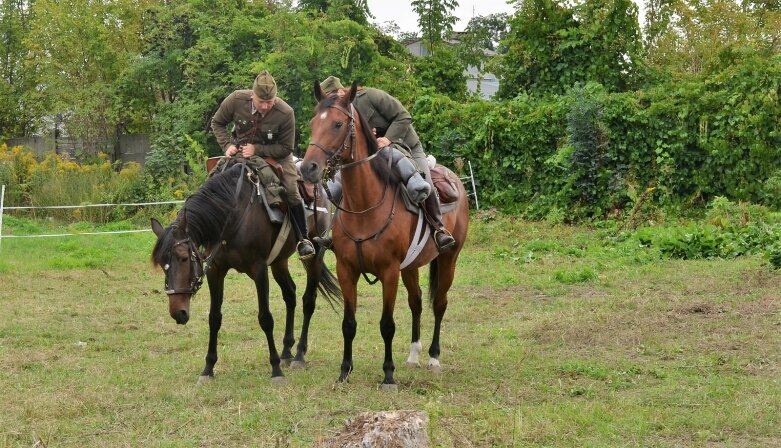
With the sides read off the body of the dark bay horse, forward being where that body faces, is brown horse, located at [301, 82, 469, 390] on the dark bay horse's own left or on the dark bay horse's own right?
on the dark bay horse's own left

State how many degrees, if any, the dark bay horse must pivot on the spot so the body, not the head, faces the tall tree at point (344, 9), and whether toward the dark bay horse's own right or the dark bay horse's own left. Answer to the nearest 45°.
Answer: approximately 135° to the dark bay horse's own right

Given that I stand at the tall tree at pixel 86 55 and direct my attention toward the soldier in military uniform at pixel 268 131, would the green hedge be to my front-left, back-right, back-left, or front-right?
front-left

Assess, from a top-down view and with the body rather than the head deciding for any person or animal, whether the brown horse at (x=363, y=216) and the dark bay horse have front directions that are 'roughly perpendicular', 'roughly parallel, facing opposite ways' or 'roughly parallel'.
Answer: roughly parallel

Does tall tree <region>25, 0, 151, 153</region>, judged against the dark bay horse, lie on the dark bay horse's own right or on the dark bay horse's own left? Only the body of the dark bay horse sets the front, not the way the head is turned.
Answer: on the dark bay horse's own right

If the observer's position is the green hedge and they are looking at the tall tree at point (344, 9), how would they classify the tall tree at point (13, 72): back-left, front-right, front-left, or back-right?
front-left

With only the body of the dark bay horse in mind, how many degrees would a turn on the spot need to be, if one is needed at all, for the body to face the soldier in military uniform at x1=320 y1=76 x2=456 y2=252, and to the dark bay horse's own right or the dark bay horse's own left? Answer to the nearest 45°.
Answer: approximately 135° to the dark bay horse's own left

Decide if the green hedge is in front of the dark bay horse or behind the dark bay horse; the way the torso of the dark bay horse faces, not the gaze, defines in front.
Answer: behind

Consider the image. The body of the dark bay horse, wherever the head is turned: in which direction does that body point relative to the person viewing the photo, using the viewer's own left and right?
facing the viewer and to the left of the viewer

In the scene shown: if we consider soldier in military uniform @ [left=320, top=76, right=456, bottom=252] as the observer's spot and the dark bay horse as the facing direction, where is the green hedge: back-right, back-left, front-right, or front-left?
back-right

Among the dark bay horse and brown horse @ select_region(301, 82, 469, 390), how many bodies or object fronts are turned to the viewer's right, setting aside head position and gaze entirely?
0

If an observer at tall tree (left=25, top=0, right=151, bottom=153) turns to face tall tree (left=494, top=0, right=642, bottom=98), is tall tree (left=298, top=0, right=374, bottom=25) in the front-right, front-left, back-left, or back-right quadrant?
front-left

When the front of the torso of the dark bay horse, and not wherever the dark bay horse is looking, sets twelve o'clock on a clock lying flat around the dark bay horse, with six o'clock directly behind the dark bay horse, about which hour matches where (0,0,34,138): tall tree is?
The tall tree is roughly at 4 o'clock from the dark bay horse.
